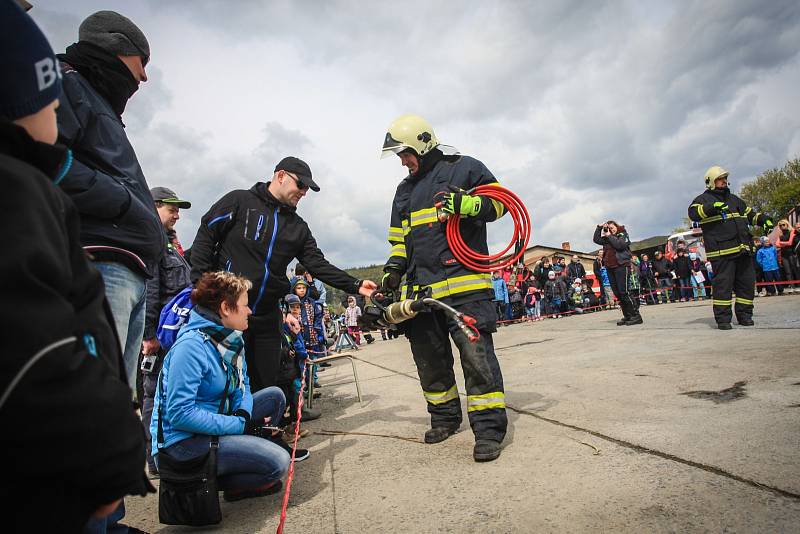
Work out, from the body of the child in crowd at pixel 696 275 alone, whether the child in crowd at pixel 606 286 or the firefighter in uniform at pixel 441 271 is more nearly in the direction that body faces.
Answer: the firefighter in uniform

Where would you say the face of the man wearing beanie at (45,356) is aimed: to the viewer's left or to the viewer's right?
to the viewer's right

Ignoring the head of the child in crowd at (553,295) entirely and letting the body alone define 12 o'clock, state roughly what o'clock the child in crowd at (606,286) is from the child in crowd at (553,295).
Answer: the child in crowd at (606,286) is roughly at 8 o'clock from the child in crowd at (553,295).

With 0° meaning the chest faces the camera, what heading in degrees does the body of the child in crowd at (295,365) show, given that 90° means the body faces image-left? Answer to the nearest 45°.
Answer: approximately 315°

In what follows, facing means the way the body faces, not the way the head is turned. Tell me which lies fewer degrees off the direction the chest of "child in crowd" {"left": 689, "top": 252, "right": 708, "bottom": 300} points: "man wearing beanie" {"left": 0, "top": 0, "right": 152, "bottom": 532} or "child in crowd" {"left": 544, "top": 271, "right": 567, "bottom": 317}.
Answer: the man wearing beanie

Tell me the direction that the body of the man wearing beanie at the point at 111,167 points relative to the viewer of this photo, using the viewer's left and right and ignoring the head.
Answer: facing to the right of the viewer

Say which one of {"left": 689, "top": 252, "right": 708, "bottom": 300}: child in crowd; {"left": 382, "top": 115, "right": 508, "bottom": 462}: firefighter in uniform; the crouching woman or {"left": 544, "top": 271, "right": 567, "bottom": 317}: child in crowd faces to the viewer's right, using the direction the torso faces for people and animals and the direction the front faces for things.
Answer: the crouching woman

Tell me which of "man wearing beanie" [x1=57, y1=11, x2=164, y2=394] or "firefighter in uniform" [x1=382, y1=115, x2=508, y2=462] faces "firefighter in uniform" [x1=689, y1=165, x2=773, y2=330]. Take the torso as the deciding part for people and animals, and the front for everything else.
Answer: the man wearing beanie

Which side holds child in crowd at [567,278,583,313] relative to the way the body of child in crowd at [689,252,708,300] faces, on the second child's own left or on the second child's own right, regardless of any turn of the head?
on the second child's own right

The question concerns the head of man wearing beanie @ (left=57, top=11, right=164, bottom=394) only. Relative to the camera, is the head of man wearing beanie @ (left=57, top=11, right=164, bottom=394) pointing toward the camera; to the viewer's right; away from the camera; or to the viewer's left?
to the viewer's right

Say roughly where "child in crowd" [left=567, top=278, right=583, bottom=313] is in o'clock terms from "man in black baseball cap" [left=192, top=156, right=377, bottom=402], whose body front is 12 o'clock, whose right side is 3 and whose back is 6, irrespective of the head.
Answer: The child in crowd is roughly at 9 o'clock from the man in black baseball cap.

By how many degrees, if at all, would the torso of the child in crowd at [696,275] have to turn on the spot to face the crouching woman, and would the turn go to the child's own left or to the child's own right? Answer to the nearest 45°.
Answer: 0° — they already face them

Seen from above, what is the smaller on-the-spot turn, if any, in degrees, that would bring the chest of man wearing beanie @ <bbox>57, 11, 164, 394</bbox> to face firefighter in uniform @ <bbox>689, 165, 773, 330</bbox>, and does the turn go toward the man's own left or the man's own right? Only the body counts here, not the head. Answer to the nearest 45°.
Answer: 0° — they already face them
